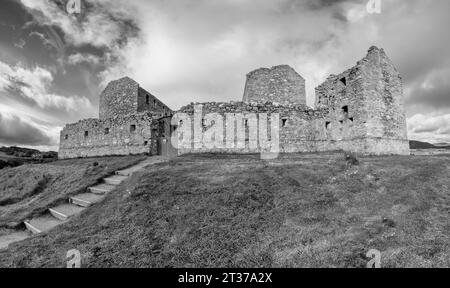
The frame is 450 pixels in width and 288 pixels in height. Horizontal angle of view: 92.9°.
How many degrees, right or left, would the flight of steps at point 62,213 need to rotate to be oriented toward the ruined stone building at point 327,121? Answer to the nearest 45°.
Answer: approximately 135° to its left

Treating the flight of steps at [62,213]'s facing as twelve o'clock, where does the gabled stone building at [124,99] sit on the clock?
The gabled stone building is roughly at 5 o'clock from the flight of steps.

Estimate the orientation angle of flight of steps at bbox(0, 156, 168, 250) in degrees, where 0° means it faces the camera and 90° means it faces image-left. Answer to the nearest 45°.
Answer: approximately 45°
